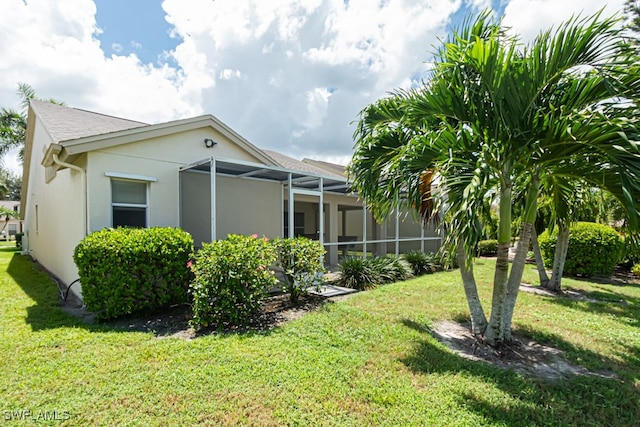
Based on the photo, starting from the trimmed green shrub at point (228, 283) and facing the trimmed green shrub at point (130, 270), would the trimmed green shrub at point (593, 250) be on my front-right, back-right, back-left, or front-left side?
back-right

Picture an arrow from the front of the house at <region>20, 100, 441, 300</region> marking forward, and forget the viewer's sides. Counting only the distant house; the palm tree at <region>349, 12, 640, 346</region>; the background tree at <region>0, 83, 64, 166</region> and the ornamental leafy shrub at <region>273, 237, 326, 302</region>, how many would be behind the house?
2

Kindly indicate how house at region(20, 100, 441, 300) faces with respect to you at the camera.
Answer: facing away from the viewer and to the left of the viewer

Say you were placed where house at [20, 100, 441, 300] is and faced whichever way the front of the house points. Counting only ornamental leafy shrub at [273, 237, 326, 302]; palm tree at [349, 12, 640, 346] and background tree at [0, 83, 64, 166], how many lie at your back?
2

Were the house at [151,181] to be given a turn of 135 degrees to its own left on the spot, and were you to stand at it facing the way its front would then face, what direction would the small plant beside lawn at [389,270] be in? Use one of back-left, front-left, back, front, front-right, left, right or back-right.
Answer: left

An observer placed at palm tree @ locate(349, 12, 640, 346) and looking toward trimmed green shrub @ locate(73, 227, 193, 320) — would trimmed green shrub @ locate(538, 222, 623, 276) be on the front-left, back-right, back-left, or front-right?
back-right
